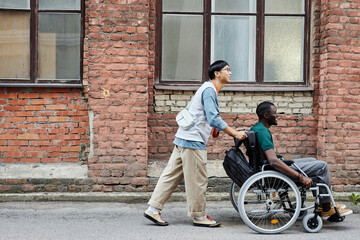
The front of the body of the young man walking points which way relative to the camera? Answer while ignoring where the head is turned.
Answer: to the viewer's right

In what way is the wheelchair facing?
to the viewer's right

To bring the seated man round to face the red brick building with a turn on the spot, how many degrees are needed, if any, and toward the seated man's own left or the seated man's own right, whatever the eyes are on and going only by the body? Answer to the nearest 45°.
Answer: approximately 135° to the seated man's own left

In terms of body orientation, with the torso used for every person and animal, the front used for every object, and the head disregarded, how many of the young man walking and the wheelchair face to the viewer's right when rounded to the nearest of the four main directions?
2

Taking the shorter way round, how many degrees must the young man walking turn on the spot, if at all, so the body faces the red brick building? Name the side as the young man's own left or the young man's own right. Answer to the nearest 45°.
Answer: approximately 90° to the young man's own left

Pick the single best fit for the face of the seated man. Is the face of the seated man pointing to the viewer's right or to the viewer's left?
to the viewer's right

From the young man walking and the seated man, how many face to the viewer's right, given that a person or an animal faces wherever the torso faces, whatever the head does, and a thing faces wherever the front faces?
2

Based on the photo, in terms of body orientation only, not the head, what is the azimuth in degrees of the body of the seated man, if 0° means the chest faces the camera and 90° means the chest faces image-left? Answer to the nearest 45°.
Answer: approximately 270°

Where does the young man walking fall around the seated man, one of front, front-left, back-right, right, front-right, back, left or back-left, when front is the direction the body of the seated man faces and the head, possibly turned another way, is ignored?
back

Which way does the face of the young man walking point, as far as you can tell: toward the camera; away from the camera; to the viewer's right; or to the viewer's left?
to the viewer's right

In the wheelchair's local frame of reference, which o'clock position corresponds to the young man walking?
The young man walking is roughly at 6 o'clock from the wheelchair.
